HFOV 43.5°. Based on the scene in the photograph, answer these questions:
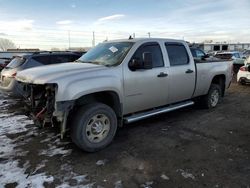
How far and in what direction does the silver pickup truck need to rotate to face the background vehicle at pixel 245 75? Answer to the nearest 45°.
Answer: approximately 180°

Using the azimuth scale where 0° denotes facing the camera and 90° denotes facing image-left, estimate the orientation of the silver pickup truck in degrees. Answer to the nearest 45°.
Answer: approximately 45°
